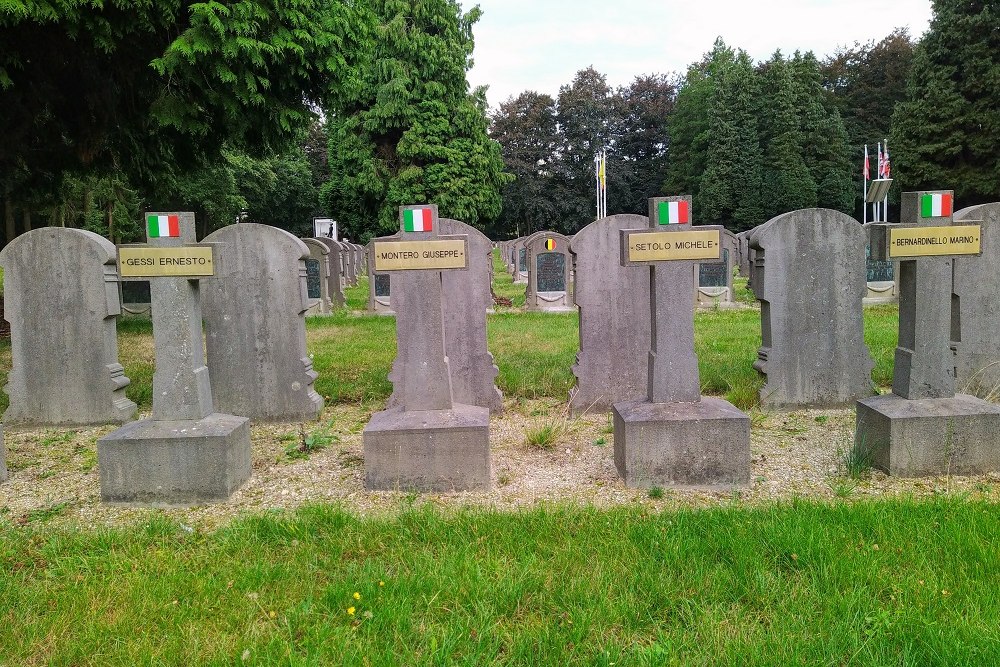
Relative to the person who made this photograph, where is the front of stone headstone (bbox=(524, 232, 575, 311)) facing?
facing the viewer

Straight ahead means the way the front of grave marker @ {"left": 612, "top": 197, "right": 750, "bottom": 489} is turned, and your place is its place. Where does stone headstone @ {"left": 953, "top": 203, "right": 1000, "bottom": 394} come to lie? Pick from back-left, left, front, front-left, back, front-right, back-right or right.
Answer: back-left

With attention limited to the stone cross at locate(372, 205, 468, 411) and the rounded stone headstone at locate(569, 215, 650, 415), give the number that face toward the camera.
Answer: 1

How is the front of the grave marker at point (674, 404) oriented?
toward the camera

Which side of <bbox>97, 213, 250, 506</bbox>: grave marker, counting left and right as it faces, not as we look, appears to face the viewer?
front

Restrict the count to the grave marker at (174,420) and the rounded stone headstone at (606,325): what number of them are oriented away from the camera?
1

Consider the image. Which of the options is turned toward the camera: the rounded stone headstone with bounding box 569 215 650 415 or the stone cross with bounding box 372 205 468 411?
the stone cross

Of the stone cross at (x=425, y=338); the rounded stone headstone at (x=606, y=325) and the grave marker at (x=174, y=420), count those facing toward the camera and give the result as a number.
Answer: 2

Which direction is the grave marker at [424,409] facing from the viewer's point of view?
toward the camera

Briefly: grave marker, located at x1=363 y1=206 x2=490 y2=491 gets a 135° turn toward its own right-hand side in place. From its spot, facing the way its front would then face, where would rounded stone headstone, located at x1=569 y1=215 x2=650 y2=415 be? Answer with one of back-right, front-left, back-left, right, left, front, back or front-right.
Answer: right

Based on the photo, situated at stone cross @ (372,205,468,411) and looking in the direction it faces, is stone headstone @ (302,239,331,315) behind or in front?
behind

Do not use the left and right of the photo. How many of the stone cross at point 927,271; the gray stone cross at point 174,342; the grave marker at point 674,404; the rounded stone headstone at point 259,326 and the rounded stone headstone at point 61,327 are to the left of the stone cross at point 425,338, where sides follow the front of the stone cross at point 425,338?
2

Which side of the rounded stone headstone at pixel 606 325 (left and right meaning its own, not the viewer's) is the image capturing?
back

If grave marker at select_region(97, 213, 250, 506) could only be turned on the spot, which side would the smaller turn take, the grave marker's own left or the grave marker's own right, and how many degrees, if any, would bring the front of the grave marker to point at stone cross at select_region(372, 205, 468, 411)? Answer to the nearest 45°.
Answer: approximately 90° to the grave marker's own left

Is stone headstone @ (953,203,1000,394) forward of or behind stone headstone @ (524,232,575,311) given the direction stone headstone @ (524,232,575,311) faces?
forward

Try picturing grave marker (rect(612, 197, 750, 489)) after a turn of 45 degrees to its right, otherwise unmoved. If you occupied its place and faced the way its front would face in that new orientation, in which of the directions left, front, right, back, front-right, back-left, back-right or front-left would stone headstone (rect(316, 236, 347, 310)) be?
right
